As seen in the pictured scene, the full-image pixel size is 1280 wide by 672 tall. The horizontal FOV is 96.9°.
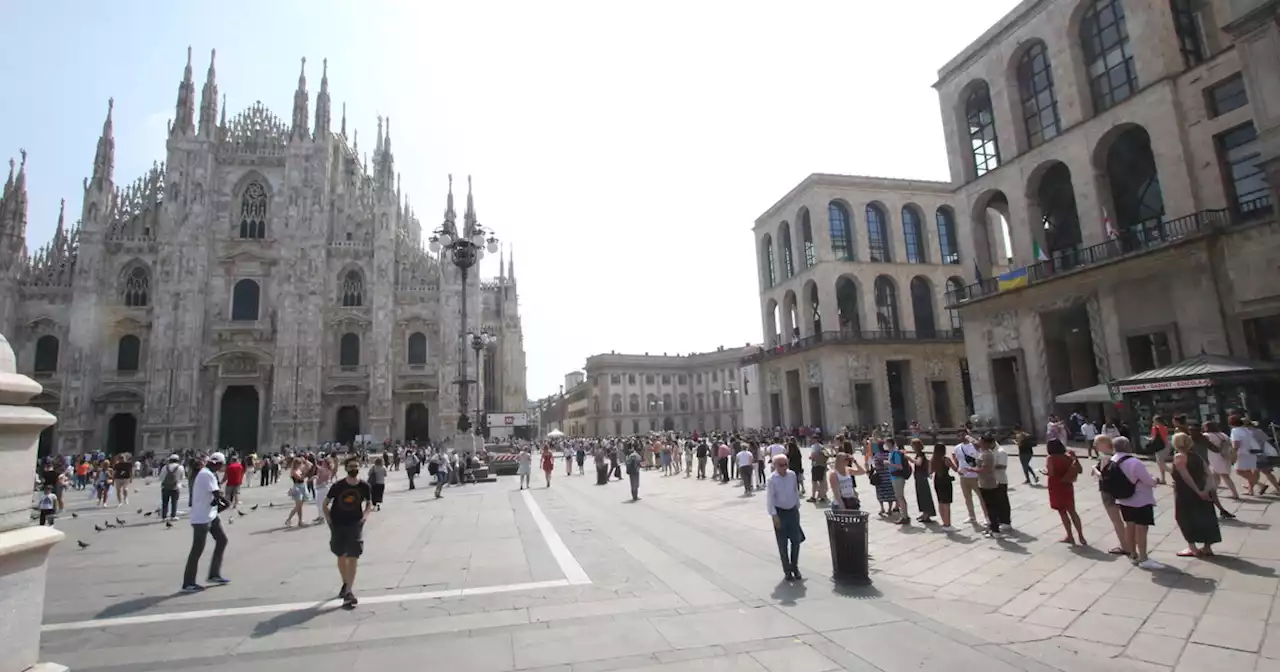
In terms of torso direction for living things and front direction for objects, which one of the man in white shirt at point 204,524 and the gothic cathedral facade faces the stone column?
the gothic cathedral facade

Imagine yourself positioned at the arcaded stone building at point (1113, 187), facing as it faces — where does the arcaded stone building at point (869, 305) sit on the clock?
the arcaded stone building at point (869, 305) is roughly at 3 o'clock from the arcaded stone building at point (1113, 187).

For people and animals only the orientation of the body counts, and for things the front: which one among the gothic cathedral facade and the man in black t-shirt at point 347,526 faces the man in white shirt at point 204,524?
the gothic cathedral facade

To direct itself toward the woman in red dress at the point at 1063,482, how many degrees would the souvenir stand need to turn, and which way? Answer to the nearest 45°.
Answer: approximately 45° to its left

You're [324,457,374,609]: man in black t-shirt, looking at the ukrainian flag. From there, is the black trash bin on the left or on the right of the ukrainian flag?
right

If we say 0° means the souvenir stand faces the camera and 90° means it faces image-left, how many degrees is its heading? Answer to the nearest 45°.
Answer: approximately 45°
